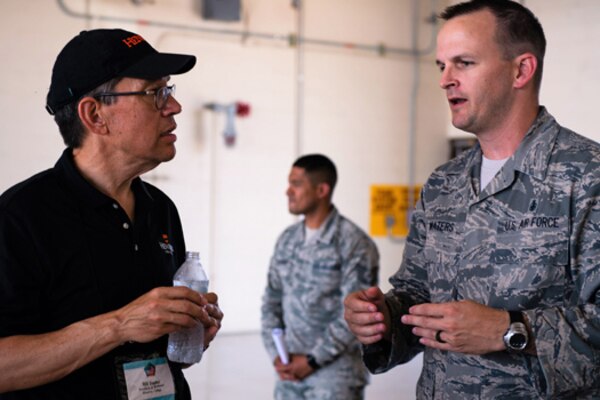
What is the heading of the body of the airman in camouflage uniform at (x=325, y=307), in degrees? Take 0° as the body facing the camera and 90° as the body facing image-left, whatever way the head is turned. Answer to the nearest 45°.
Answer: approximately 45°

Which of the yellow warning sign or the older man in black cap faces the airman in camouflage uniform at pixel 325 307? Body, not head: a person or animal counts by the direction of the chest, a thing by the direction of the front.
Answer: the yellow warning sign

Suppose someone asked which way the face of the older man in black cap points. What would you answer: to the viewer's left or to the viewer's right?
to the viewer's right

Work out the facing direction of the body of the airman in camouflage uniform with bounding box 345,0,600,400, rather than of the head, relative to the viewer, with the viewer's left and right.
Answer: facing the viewer and to the left of the viewer

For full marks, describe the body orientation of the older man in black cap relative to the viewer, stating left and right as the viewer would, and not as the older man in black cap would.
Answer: facing the viewer and to the right of the viewer

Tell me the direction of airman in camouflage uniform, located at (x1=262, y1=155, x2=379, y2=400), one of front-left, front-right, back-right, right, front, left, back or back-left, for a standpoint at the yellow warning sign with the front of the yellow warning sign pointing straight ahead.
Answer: front

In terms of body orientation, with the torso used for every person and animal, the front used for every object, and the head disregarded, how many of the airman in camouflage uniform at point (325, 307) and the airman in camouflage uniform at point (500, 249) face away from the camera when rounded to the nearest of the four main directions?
0

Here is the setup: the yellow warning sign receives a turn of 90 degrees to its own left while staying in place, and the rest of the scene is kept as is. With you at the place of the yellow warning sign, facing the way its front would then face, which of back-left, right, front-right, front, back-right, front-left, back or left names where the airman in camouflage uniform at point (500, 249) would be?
right

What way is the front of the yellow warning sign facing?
toward the camera

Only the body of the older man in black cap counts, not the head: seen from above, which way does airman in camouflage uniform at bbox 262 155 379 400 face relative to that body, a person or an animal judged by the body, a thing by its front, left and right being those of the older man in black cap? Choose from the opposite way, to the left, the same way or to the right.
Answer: to the right

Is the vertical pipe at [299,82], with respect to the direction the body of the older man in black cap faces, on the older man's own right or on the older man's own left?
on the older man's own left

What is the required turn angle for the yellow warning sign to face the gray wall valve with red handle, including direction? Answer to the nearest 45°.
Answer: approximately 45° to its right
